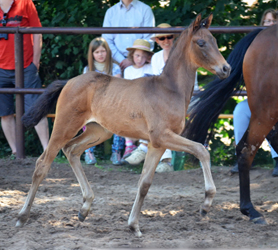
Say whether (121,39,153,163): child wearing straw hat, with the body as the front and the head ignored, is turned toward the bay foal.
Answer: yes

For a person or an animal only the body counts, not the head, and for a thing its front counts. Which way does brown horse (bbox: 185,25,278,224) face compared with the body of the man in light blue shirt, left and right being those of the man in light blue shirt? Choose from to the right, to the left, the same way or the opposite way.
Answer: to the left

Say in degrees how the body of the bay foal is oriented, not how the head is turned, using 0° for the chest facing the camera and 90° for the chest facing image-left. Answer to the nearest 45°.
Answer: approximately 270°

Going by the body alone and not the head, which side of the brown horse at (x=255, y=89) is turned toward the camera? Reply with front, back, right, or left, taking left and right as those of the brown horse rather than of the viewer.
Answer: right

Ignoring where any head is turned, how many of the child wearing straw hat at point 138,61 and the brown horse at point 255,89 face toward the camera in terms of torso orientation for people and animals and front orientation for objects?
1

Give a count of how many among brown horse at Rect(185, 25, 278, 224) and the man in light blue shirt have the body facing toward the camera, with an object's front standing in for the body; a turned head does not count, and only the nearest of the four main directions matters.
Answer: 1

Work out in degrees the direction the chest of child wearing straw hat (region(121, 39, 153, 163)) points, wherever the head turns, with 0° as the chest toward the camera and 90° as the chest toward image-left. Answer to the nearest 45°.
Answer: approximately 0°

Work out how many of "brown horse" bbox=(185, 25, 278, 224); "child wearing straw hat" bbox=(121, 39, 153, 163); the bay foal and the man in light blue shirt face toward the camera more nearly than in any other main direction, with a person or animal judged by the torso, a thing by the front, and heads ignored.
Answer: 2

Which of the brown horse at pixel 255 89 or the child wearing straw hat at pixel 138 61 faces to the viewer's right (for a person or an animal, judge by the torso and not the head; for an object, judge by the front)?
the brown horse

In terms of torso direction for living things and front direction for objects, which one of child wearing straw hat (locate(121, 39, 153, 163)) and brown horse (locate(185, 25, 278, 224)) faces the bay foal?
the child wearing straw hat

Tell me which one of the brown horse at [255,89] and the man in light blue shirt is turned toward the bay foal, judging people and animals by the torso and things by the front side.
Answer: the man in light blue shirt

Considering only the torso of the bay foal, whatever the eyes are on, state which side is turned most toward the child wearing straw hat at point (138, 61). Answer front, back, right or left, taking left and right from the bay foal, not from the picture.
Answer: left
